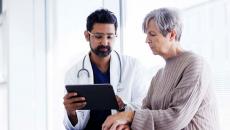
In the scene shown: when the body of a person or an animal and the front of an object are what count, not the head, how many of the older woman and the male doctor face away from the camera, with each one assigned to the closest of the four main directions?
0

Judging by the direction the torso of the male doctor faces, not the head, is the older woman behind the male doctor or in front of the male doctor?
in front

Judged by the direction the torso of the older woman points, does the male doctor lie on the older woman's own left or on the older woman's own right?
on the older woman's own right

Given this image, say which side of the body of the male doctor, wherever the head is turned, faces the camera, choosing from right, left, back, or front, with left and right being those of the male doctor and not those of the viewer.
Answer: front

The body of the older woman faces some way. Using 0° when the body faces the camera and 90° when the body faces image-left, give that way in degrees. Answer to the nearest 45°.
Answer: approximately 45°
